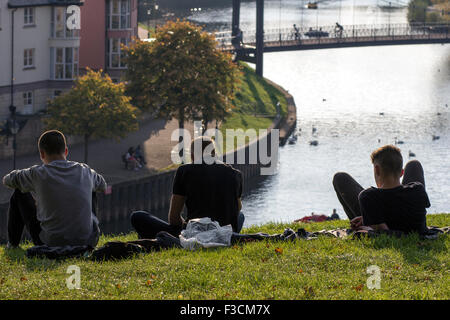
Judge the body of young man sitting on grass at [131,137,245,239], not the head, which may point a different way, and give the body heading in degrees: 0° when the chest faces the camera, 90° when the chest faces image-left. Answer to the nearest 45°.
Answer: approximately 180°

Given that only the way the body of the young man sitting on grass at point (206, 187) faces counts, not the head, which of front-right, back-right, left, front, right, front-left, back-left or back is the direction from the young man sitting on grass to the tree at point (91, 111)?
front

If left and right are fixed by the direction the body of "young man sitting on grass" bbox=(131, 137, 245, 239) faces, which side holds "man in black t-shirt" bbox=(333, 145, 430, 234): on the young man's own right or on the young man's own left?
on the young man's own right

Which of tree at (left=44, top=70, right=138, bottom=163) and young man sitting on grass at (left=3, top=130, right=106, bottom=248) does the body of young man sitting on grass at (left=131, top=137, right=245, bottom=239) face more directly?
the tree

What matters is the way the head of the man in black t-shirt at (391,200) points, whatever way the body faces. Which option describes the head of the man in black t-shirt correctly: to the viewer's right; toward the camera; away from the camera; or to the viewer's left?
away from the camera

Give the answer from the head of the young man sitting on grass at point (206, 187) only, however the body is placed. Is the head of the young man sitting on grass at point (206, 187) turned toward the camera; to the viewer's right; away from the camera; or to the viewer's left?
away from the camera

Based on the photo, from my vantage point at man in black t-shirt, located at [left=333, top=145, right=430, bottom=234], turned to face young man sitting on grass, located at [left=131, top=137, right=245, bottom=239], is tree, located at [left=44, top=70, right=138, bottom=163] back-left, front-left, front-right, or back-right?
front-right

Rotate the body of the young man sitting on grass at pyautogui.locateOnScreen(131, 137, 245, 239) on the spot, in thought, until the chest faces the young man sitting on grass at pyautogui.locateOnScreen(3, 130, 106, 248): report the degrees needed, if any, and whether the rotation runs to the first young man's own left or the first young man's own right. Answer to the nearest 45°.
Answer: approximately 90° to the first young man's own left

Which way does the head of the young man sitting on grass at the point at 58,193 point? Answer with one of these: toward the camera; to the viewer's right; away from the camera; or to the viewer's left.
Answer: away from the camera
